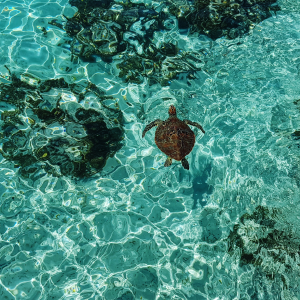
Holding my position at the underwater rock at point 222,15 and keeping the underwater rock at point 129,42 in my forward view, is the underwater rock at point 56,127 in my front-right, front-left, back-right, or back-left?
front-left

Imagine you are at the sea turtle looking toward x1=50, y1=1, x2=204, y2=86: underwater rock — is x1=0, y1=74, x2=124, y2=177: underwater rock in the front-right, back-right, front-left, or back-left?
front-left

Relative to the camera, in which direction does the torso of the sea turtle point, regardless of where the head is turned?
away from the camera

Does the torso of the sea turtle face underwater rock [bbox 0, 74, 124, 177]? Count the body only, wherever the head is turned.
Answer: no

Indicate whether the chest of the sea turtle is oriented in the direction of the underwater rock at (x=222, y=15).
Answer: yes

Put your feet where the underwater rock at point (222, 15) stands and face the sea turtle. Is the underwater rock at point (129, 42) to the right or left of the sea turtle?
right

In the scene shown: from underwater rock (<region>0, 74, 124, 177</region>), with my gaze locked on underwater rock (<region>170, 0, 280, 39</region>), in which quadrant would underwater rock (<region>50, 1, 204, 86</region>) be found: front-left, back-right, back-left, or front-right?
front-left

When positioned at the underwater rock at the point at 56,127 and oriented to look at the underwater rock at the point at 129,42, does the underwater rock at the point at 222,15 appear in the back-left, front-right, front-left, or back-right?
front-right

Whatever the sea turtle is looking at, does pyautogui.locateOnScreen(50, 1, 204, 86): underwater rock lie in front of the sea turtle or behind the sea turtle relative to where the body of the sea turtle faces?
in front

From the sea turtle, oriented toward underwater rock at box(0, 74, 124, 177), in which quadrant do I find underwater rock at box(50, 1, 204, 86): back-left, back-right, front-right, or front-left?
front-right
